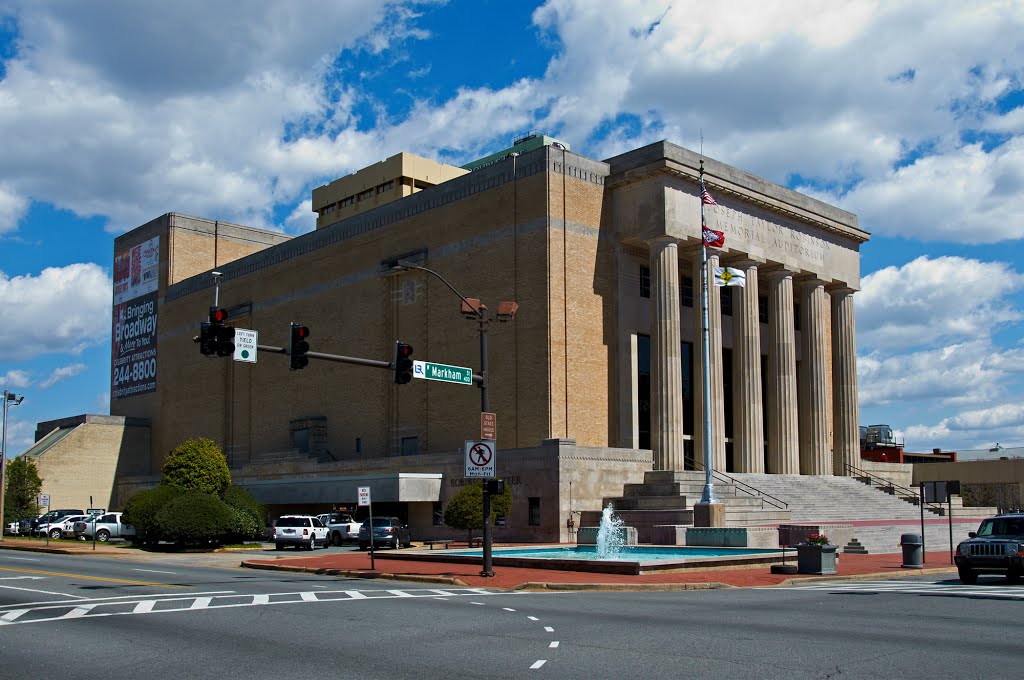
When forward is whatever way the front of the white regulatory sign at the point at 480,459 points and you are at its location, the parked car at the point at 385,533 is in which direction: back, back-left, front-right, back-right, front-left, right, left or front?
back

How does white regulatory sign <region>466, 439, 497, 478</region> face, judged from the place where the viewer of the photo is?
facing the viewer

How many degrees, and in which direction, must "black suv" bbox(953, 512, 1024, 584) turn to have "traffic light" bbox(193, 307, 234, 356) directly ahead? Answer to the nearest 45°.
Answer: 0° — it already faces it

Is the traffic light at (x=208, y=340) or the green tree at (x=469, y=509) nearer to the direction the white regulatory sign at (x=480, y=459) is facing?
the traffic light

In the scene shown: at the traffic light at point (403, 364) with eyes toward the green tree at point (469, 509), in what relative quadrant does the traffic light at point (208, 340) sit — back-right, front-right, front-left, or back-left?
back-left

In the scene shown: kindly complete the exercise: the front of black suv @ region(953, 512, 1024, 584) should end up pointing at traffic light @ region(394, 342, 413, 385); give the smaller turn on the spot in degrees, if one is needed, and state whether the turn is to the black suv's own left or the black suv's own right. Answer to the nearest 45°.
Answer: approximately 45° to the black suv's own right

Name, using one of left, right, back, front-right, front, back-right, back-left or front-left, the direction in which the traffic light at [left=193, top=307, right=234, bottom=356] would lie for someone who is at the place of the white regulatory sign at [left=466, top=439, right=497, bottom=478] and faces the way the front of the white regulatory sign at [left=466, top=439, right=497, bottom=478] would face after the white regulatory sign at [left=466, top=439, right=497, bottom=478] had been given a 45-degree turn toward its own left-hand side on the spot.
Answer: right

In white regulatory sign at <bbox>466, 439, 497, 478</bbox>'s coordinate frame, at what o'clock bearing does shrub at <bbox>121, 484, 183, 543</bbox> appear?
The shrub is roughly at 5 o'clock from the white regulatory sign.

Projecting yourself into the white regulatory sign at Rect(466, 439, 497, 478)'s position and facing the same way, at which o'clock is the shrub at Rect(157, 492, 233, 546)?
The shrub is roughly at 5 o'clock from the white regulatory sign.

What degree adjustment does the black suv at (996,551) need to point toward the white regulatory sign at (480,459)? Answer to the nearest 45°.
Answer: approximately 45° to its right

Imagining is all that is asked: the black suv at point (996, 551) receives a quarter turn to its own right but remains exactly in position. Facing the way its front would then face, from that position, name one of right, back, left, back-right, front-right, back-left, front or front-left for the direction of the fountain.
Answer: front

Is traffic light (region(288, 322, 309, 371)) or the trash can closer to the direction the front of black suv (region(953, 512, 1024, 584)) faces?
the traffic light

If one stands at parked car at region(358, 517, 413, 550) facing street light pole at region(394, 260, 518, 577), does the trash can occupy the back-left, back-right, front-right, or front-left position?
front-left

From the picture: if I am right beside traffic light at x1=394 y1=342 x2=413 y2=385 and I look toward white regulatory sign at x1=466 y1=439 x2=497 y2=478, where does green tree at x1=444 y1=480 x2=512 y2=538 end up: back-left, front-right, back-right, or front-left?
front-left

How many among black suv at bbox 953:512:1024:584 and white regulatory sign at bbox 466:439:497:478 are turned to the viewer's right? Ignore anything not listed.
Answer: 0
